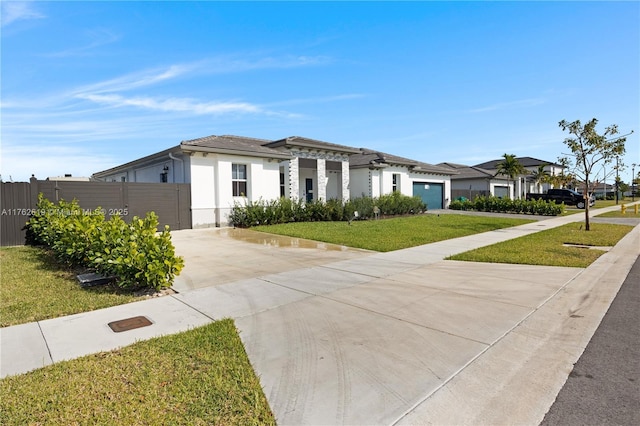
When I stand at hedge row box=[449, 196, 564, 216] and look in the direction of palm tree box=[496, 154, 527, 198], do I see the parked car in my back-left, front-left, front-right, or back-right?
front-right

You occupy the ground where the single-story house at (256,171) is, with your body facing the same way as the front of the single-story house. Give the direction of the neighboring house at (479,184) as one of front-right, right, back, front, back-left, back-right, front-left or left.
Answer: left

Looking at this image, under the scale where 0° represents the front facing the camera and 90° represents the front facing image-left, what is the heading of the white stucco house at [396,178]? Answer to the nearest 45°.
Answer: approximately 315°

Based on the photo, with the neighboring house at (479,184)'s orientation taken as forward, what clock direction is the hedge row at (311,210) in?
The hedge row is roughly at 2 o'clock from the neighboring house.

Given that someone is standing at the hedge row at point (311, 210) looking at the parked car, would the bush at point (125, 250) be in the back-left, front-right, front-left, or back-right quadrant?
back-right

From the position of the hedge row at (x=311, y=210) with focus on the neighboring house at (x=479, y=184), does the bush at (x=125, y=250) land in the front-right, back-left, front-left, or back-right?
back-right

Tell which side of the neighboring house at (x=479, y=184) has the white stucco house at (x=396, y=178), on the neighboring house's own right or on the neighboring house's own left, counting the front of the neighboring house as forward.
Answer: on the neighboring house's own right

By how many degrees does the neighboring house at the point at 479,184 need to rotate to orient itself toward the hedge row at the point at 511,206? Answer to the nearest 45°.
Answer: approximately 45° to its right

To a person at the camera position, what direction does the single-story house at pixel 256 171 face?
facing the viewer and to the right of the viewer

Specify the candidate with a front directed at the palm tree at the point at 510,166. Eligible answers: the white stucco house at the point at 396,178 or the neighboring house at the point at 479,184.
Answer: the neighboring house

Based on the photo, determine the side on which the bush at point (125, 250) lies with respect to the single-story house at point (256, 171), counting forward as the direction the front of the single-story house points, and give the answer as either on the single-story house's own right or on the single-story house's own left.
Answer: on the single-story house's own right

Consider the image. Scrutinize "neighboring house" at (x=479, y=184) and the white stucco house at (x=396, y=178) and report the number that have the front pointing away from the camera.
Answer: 0
